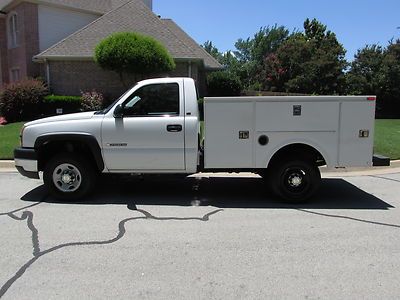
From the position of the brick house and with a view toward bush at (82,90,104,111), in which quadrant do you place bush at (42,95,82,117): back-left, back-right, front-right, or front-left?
front-right

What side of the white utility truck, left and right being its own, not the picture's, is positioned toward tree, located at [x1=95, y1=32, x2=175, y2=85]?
right

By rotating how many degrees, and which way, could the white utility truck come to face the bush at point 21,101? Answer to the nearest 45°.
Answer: approximately 45° to its right

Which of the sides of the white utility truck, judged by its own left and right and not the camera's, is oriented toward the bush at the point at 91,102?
right

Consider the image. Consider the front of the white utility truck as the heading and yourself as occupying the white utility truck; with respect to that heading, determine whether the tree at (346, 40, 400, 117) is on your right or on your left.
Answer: on your right

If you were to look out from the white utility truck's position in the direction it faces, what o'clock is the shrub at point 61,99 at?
The shrub is roughly at 2 o'clock from the white utility truck.

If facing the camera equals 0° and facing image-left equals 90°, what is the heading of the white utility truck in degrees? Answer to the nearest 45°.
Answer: approximately 90°

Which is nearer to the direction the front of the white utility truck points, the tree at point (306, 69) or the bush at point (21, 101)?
the bush

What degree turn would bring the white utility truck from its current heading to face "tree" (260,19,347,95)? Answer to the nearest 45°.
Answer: approximately 90° to its right
